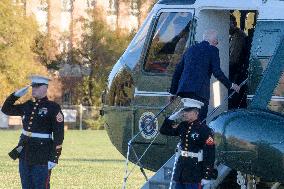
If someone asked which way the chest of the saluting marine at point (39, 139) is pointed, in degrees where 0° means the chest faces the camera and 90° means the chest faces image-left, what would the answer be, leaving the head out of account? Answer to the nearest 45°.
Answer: approximately 45°

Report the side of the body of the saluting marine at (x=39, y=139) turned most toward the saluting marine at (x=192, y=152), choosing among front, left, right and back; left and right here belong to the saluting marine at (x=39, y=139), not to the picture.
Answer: left

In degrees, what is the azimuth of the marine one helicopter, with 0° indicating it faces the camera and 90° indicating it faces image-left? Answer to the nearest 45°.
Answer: approximately 90°

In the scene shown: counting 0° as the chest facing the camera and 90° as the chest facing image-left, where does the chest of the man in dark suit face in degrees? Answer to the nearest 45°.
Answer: approximately 225°
